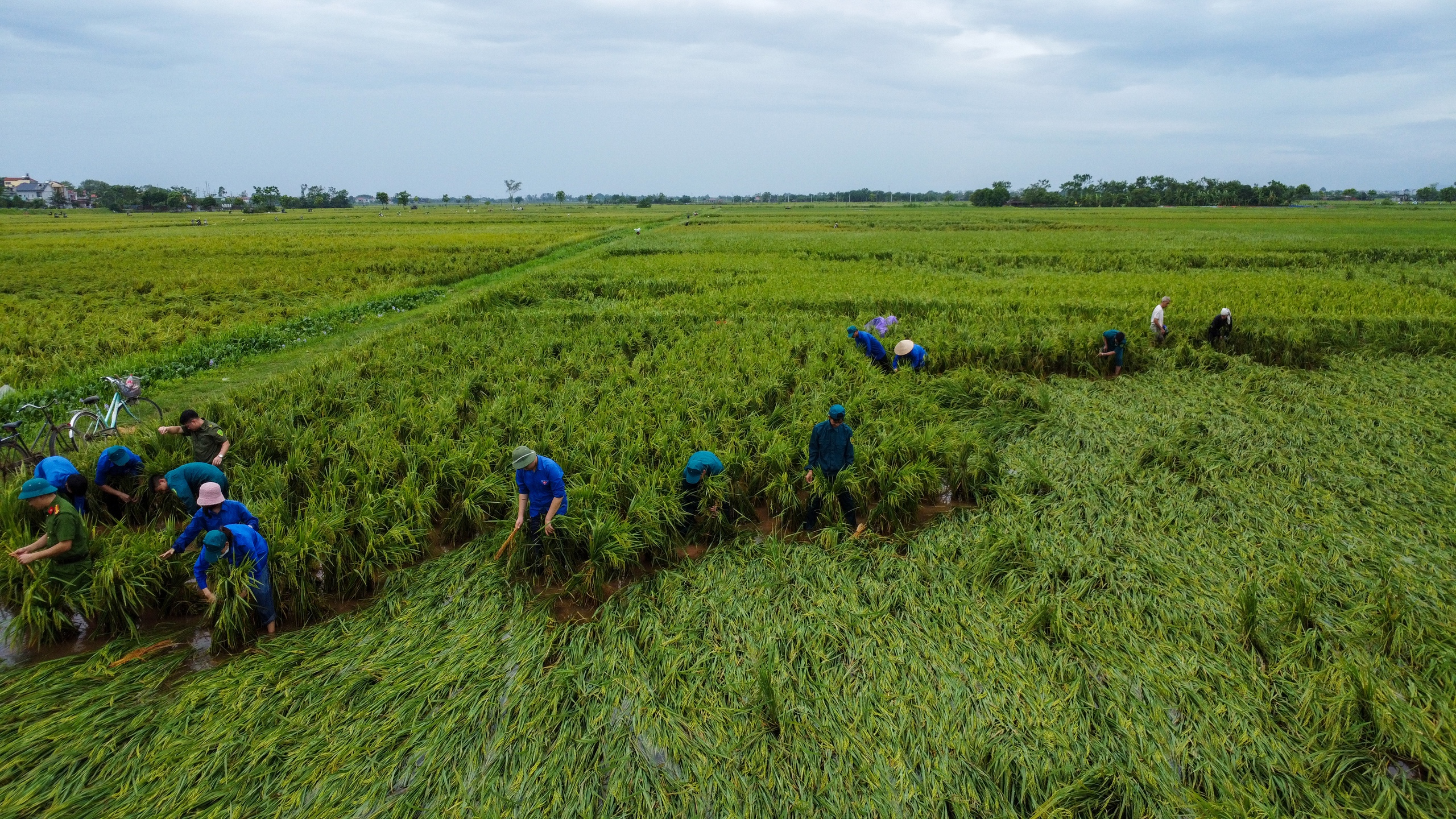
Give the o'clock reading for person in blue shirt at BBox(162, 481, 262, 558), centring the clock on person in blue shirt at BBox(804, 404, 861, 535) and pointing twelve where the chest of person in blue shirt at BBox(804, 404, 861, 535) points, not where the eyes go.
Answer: person in blue shirt at BBox(162, 481, 262, 558) is roughly at 2 o'clock from person in blue shirt at BBox(804, 404, 861, 535).

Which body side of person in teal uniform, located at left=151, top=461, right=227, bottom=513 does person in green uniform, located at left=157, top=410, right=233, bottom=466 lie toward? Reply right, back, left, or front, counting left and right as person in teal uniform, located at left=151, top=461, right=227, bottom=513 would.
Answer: right

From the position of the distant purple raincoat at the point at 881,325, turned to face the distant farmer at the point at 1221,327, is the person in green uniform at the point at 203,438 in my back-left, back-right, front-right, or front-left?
back-right

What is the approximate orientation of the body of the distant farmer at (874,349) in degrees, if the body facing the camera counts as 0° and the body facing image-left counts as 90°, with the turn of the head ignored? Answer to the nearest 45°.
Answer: approximately 90°

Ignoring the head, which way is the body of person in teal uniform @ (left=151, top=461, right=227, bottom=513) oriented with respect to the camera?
to the viewer's left

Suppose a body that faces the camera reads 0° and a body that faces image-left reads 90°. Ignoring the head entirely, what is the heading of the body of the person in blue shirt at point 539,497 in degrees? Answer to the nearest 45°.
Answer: approximately 45°

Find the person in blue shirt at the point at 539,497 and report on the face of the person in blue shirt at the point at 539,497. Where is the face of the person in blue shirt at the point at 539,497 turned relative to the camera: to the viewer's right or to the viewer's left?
to the viewer's left

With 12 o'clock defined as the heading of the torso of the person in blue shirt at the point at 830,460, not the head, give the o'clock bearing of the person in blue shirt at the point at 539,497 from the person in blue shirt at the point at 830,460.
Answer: the person in blue shirt at the point at 539,497 is roughly at 2 o'clock from the person in blue shirt at the point at 830,460.

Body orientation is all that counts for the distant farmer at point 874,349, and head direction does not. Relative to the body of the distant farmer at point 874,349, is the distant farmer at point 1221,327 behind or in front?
behind

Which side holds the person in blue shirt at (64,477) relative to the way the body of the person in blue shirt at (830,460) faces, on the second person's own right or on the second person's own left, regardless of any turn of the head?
on the second person's own right

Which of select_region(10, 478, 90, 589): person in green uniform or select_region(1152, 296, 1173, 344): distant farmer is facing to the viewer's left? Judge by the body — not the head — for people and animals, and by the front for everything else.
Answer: the person in green uniform
